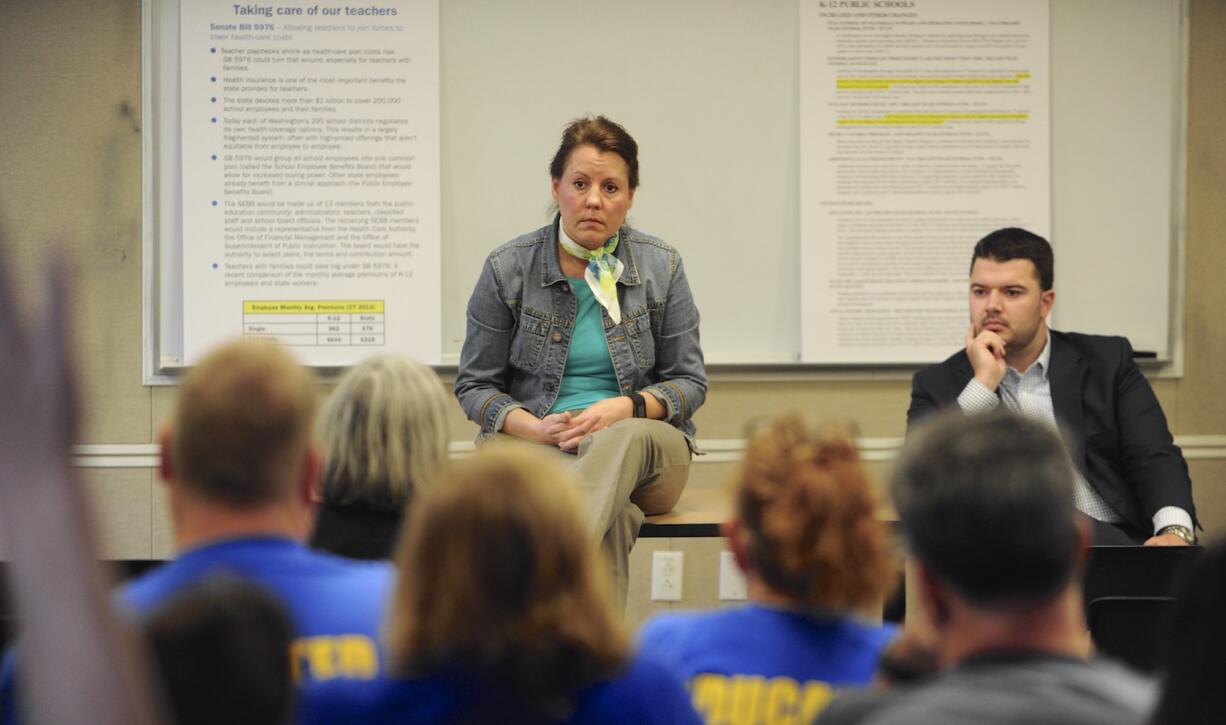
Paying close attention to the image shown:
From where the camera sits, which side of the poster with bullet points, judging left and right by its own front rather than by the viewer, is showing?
front

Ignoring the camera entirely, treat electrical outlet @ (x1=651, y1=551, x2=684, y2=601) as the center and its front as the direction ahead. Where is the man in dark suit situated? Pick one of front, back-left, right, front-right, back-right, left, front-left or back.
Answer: front-left

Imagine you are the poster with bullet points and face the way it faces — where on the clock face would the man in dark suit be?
The man in dark suit is roughly at 10 o'clock from the poster with bullet points.

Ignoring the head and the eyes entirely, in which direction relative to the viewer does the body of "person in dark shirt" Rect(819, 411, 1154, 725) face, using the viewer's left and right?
facing away from the viewer

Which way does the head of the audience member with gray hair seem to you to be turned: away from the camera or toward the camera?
away from the camera

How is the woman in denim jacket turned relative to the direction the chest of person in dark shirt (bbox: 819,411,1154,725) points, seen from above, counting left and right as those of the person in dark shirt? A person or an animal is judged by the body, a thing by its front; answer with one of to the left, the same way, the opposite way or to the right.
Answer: the opposite way

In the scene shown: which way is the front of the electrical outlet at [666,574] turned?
toward the camera

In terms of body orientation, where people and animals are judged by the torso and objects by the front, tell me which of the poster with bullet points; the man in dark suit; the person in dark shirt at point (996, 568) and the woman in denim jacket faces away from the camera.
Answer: the person in dark shirt

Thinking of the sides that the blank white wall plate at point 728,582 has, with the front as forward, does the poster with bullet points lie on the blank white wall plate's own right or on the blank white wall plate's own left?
on the blank white wall plate's own right

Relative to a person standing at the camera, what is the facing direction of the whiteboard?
facing the viewer

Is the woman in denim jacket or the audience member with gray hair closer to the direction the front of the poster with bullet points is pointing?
the audience member with gray hair

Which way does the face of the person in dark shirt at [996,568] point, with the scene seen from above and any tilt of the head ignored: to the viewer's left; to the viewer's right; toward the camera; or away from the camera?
away from the camera

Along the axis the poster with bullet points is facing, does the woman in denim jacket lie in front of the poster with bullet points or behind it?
in front

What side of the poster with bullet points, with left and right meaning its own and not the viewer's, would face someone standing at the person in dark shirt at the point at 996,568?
front
